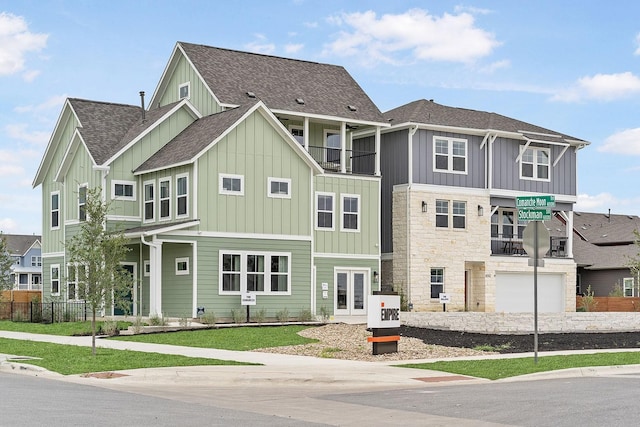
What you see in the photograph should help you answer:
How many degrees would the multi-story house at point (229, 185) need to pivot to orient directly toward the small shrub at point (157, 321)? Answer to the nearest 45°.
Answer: approximately 45° to its right

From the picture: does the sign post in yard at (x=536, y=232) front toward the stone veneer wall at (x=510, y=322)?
yes

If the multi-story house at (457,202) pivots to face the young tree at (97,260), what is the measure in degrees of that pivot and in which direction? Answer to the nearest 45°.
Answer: approximately 45° to its right

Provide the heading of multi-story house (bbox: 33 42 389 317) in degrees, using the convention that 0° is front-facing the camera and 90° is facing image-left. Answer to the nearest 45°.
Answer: approximately 45°

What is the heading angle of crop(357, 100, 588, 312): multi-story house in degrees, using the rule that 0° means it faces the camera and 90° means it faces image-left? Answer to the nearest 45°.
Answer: approximately 315°

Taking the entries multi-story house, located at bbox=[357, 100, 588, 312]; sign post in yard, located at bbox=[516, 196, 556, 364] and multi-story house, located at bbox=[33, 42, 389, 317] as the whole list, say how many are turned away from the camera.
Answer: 1

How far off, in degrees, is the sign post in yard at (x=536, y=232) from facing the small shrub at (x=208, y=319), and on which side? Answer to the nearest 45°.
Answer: approximately 45° to its left

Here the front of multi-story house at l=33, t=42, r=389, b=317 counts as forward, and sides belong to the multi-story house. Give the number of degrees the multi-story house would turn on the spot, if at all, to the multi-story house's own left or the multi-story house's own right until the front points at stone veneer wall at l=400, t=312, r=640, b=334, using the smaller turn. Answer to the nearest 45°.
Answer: approximately 90° to the multi-story house's own left

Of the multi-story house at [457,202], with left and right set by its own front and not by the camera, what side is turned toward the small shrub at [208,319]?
right

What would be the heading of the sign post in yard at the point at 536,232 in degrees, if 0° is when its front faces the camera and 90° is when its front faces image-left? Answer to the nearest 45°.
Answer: approximately 180°

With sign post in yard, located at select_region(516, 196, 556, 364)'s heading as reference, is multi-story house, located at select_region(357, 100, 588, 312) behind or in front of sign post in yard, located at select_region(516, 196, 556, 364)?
in front

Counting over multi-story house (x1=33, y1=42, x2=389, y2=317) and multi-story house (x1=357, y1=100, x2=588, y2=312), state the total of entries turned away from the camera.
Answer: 0

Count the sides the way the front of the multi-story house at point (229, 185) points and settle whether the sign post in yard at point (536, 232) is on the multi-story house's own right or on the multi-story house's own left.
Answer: on the multi-story house's own left

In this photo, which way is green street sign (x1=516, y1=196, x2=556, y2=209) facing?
toward the camera
